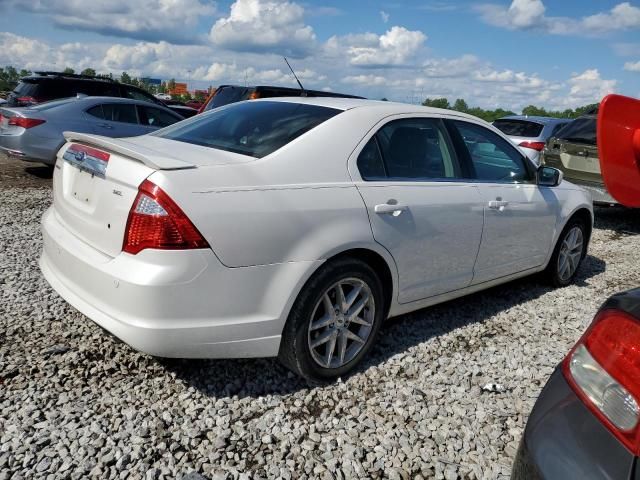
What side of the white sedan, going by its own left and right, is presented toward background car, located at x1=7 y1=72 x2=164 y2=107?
left

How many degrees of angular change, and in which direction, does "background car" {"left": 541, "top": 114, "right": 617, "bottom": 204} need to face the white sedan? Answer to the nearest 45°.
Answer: approximately 180°

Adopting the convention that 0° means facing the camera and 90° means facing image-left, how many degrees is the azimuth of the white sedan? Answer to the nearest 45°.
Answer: approximately 225°

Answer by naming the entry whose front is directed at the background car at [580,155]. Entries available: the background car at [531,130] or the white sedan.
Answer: the white sedan

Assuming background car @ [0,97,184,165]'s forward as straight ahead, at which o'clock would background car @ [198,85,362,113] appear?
background car @ [198,85,362,113] is roughly at 11 o'clock from background car @ [0,97,184,165].

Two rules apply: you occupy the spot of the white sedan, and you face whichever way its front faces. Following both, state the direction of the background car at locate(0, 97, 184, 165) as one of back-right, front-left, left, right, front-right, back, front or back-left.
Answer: left

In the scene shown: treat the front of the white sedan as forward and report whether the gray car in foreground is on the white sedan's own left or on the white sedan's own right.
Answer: on the white sedan's own right

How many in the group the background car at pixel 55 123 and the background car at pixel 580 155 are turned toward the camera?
0

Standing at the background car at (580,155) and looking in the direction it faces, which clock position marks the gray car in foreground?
The gray car in foreground is roughly at 6 o'clock from the background car.

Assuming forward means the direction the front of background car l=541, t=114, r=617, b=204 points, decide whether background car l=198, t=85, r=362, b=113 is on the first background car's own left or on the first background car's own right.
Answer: on the first background car's own left

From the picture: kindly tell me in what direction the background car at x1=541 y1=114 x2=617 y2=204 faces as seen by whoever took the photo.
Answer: facing away from the viewer

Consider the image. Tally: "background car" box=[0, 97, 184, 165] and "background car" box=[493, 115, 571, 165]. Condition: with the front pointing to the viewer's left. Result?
0
